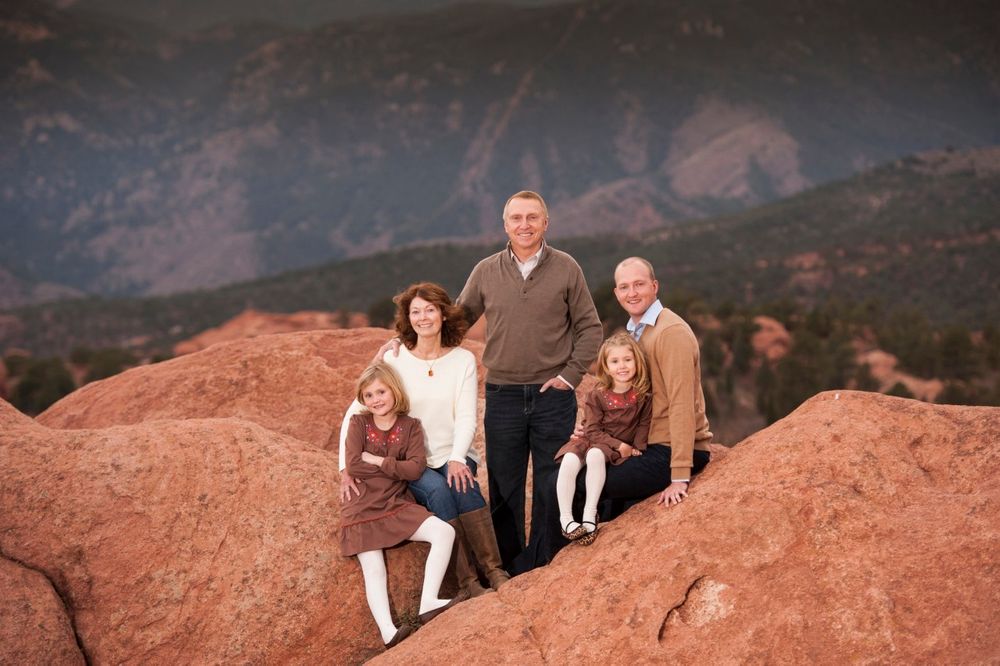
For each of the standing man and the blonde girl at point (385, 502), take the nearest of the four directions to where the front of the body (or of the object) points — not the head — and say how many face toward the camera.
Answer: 2

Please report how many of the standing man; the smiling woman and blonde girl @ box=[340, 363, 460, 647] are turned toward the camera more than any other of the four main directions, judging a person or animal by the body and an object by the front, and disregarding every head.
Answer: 3

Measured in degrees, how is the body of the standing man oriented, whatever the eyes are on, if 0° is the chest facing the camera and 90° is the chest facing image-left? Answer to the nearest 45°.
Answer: approximately 0°

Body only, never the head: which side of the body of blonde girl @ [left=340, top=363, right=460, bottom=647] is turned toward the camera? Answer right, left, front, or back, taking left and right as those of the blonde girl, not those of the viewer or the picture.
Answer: front

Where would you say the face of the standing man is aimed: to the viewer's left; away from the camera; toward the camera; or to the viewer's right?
toward the camera

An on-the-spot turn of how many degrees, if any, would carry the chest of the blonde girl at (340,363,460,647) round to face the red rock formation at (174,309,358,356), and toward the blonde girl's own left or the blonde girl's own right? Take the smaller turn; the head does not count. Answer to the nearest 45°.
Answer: approximately 180°

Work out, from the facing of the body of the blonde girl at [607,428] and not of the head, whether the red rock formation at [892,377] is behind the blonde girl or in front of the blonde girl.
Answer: behind

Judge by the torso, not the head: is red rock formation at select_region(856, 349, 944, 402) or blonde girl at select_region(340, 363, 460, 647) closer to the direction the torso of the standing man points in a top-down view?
the blonde girl

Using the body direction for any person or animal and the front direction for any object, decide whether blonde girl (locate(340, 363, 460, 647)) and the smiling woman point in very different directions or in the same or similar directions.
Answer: same or similar directions

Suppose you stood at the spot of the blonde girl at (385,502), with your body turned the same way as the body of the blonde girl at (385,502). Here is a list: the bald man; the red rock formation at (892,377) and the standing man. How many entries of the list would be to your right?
0

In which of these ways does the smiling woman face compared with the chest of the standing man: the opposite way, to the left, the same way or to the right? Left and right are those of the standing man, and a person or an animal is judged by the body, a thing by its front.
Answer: the same way

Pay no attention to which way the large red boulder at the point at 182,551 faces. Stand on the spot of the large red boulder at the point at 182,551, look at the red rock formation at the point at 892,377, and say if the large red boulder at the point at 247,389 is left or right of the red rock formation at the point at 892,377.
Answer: left

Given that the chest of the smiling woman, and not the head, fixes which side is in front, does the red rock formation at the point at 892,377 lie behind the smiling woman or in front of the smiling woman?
behind

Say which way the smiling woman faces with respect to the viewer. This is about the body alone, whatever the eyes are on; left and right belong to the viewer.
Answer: facing the viewer

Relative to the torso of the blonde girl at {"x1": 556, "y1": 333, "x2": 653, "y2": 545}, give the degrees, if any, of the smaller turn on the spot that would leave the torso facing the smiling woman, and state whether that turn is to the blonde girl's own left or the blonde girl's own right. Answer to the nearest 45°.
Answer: approximately 90° to the blonde girl's own right

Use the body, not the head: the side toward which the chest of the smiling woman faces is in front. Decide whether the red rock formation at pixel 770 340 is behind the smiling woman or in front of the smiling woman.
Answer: behind

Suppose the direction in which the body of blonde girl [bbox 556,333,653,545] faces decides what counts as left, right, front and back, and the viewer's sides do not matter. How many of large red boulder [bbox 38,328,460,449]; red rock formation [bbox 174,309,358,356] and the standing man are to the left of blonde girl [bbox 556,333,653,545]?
0

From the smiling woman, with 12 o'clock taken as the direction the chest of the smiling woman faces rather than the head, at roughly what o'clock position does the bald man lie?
The bald man is roughly at 10 o'clock from the smiling woman.

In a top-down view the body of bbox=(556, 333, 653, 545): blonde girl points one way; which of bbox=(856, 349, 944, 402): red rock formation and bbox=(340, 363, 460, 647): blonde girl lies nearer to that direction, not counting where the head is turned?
the blonde girl
